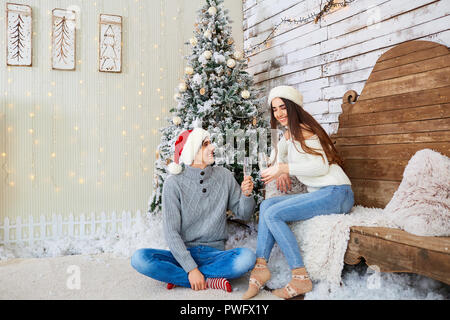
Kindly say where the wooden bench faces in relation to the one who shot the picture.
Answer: facing the viewer and to the left of the viewer

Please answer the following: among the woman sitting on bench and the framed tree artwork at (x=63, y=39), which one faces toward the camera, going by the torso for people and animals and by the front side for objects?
the framed tree artwork

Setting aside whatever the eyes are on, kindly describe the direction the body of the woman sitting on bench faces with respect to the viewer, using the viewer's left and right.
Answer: facing to the left of the viewer

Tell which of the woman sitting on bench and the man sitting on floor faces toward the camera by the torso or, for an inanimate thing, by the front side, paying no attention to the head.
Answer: the man sitting on floor

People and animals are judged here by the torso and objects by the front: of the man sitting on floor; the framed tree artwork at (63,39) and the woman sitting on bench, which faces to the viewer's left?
the woman sitting on bench

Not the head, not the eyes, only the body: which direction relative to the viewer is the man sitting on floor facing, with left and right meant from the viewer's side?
facing the viewer

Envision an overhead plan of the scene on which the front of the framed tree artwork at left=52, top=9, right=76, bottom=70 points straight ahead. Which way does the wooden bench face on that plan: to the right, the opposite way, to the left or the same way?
to the right

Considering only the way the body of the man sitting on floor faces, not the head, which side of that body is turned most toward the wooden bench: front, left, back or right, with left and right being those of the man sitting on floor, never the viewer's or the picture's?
left

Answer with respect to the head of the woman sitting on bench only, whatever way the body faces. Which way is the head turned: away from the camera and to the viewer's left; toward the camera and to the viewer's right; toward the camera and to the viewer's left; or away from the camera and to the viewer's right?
toward the camera and to the viewer's left

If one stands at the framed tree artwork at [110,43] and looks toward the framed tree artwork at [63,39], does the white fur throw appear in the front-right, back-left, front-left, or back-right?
back-left

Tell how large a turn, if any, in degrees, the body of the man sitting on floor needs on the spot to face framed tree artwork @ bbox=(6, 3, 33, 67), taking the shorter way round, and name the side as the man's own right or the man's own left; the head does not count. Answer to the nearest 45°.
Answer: approximately 135° to the man's own right

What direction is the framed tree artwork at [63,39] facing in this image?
toward the camera

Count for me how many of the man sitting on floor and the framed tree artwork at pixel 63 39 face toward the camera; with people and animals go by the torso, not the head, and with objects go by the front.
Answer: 2
